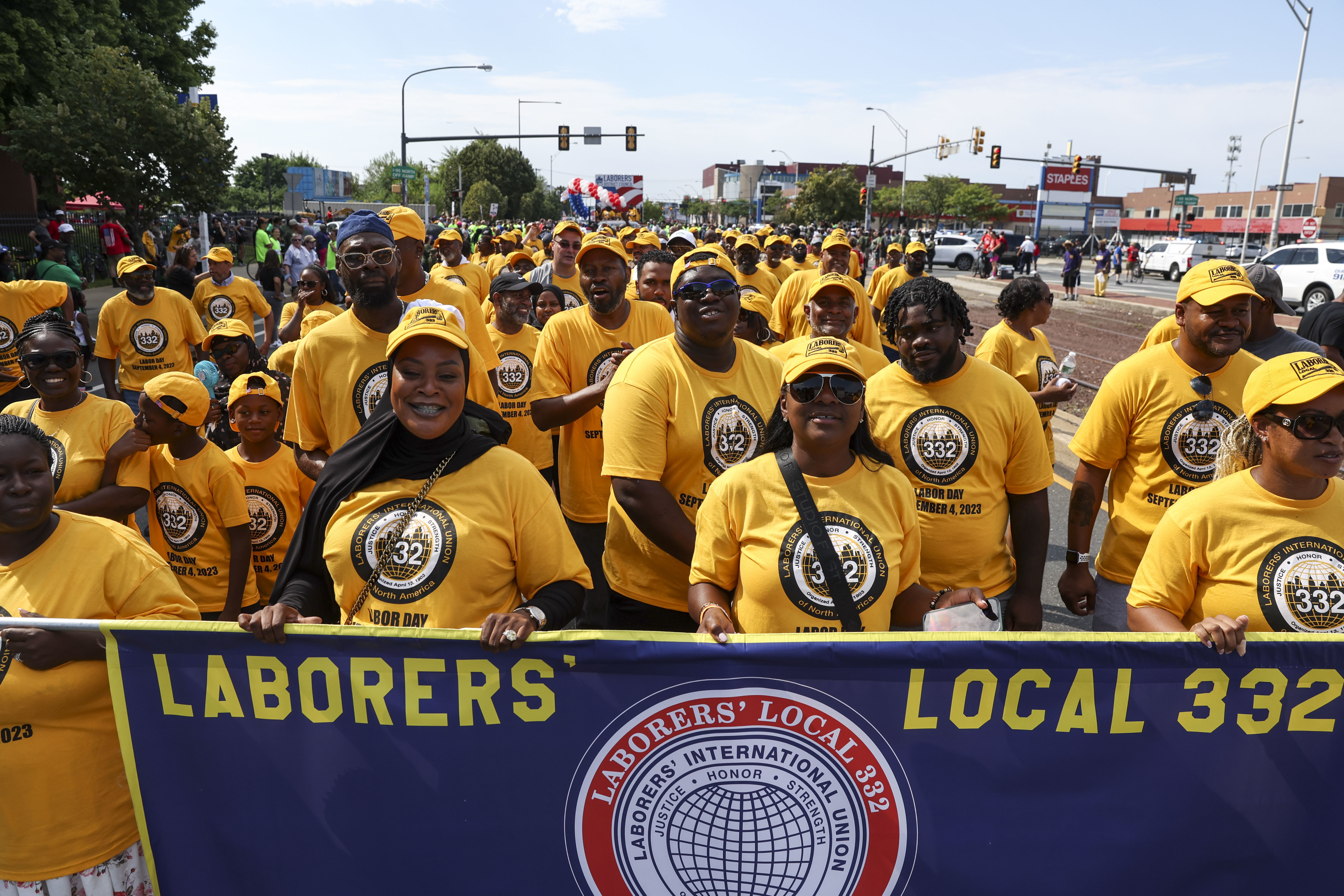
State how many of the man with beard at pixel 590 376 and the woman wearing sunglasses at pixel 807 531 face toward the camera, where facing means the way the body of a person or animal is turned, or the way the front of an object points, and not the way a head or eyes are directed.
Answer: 2

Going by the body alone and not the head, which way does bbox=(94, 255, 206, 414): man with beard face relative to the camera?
toward the camera

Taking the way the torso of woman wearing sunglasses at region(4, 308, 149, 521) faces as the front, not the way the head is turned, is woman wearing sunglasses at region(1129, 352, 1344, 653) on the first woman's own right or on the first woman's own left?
on the first woman's own left

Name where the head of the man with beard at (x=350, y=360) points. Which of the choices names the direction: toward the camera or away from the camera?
toward the camera

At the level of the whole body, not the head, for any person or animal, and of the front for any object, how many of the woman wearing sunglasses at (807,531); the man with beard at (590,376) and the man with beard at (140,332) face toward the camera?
3

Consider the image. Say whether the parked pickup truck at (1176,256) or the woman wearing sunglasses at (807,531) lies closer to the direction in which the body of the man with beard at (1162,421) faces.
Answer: the woman wearing sunglasses

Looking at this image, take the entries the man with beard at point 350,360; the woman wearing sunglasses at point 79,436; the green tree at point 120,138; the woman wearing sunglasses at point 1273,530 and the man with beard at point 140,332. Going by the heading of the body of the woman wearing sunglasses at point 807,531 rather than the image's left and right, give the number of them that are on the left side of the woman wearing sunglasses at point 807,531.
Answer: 1

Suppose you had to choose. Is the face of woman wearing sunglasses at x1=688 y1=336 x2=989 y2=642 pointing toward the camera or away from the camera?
toward the camera

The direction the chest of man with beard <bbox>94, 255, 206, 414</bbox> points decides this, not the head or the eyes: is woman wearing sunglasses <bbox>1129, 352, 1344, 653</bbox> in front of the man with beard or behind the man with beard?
in front

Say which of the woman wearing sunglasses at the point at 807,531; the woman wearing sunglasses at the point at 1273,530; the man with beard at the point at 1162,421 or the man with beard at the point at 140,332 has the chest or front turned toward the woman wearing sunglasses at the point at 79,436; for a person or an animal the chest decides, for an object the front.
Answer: the man with beard at the point at 140,332

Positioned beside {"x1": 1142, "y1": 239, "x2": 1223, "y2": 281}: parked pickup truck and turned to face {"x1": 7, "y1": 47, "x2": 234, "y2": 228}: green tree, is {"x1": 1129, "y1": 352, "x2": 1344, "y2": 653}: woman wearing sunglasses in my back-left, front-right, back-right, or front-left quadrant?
front-left

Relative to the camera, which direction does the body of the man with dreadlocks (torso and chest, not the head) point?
toward the camera

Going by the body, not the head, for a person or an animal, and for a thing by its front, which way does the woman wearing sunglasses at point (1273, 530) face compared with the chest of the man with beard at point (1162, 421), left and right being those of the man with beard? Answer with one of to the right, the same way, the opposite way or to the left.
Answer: the same way

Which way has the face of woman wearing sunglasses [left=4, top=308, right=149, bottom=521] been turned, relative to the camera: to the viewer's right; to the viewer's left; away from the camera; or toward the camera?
toward the camera
